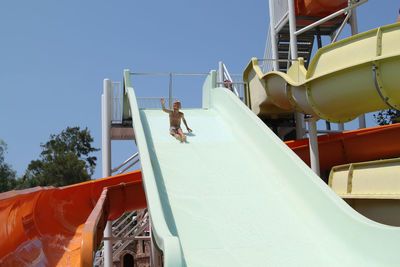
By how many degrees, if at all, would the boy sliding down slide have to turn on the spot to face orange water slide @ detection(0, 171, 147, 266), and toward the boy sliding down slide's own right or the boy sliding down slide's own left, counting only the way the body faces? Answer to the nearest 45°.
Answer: approximately 45° to the boy sliding down slide's own right

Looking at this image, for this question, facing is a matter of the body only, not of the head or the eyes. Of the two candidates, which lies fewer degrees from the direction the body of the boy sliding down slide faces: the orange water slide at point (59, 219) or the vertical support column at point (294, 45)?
the orange water slide

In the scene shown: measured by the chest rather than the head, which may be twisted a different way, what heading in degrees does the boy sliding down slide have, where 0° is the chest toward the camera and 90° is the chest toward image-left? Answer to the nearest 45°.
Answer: approximately 0°

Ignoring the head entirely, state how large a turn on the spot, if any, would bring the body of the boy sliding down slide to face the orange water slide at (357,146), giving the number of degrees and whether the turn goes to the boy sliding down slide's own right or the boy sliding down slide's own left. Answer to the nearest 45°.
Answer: approximately 90° to the boy sliding down slide's own left

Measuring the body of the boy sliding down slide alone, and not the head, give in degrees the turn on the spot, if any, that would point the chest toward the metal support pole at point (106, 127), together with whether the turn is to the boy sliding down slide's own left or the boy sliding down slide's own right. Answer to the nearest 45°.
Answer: approximately 135° to the boy sliding down slide's own right
